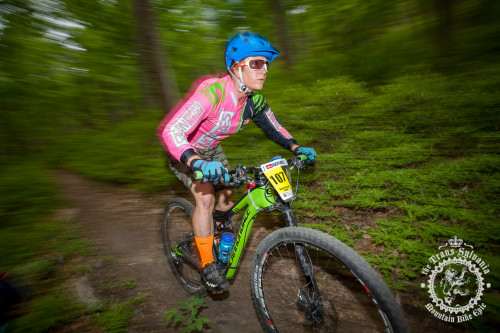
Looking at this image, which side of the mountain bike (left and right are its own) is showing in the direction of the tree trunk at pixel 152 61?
back

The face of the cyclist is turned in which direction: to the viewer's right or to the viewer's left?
to the viewer's right

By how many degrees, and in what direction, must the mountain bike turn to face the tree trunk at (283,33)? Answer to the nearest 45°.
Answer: approximately 135° to its left

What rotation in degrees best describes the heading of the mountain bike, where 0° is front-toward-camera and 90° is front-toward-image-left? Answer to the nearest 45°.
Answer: approximately 315°
